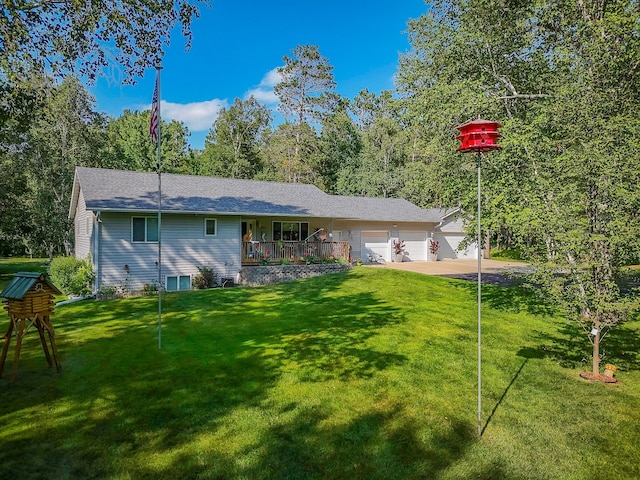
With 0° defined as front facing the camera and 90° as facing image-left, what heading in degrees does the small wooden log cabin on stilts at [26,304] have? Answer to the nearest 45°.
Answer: approximately 315°

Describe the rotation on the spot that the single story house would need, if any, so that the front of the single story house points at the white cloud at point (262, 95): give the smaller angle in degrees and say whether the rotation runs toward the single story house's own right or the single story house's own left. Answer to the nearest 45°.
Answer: approximately 135° to the single story house's own left

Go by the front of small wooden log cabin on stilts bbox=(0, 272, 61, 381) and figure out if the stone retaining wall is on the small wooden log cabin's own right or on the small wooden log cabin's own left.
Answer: on the small wooden log cabin's own left

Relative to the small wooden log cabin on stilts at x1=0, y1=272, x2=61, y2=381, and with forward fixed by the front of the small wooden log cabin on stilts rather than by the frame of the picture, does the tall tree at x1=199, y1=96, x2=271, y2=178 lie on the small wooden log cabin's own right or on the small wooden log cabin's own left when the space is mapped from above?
on the small wooden log cabin's own left

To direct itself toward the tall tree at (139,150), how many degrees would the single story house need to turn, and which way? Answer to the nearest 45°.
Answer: approximately 180°

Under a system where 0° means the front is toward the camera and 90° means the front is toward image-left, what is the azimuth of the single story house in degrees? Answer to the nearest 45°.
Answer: approximately 315°

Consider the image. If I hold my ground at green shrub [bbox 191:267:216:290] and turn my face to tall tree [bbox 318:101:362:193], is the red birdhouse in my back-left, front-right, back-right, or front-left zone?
back-right

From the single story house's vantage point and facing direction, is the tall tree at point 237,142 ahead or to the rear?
to the rear
